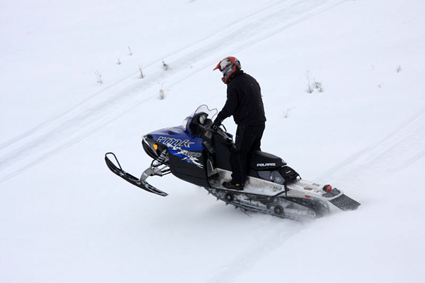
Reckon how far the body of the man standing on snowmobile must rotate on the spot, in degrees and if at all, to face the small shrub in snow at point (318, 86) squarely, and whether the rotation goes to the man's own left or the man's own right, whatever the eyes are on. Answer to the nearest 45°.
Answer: approximately 135° to the man's own right

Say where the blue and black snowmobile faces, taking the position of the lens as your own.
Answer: facing to the left of the viewer

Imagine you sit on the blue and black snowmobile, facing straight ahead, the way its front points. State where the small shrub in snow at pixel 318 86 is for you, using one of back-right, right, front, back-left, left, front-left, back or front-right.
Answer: back-right

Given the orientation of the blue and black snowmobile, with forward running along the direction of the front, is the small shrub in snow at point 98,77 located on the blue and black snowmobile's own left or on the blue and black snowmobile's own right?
on the blue and black snowmobile's own right

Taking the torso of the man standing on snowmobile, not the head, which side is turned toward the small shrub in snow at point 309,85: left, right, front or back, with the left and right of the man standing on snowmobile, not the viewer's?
right

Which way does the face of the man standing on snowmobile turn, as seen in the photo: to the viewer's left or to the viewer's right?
to the viewer's left

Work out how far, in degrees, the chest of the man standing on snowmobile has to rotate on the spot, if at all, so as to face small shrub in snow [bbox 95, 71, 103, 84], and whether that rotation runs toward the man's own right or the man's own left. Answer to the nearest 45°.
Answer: approximately 45° to the man's own right

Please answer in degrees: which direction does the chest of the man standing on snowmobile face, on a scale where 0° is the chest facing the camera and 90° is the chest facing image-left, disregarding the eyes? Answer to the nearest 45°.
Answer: approximately 90°

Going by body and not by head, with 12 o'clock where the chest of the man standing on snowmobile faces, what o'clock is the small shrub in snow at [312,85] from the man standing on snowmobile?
The small shrub in snow is roughly at 4 o'clock from the man standing on snowmobile.
